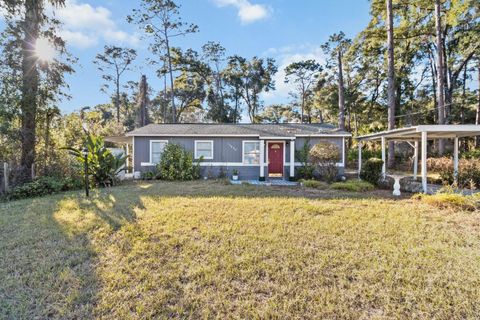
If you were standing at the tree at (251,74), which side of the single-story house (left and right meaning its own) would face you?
back

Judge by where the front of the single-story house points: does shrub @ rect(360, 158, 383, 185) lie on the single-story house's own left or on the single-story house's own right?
on the single-story house's own left

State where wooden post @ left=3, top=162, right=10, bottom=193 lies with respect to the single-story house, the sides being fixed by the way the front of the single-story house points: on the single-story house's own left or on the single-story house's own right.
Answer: on the single-story house's own right

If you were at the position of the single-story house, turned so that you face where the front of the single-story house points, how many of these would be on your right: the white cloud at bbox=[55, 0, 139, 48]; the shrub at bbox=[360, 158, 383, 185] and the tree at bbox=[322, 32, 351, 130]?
1

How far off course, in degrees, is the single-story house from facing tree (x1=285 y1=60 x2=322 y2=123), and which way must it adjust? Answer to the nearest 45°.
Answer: approximately 135° to its left

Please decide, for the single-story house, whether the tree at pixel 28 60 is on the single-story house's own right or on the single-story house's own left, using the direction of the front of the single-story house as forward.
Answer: on the single-story house's own right

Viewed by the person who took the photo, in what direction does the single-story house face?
facing the viewer

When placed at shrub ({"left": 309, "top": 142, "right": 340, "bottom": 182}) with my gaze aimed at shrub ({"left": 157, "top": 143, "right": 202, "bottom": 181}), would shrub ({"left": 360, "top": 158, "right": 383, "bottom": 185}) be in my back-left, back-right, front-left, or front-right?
back-left

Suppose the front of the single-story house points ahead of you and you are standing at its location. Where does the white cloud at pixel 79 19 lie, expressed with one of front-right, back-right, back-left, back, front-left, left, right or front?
right

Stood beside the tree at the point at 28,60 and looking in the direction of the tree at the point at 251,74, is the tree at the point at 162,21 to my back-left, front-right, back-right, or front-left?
front-left
